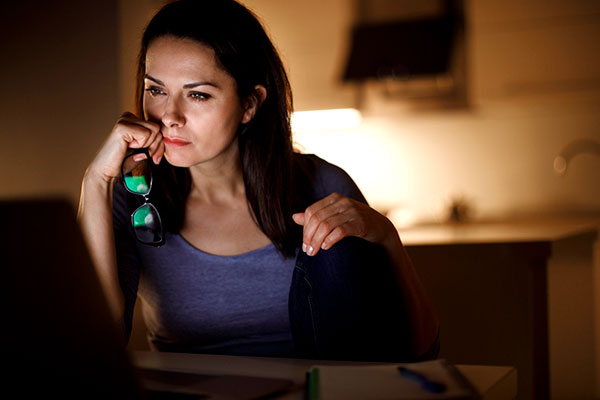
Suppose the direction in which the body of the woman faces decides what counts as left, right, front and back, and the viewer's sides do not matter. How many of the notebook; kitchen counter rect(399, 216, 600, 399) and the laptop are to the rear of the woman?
1

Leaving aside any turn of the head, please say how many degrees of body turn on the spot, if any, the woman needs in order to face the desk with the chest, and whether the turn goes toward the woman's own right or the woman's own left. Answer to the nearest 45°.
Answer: approximately 45° to the woman's own left

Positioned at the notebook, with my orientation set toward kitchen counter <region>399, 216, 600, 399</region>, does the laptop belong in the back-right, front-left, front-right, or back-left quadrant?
back-left

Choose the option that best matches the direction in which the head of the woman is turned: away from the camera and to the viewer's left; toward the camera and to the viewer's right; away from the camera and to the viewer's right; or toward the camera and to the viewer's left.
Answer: toward the camera and to the viewer's left

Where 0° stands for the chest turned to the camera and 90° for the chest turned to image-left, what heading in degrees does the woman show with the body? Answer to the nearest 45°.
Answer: approximately 45°

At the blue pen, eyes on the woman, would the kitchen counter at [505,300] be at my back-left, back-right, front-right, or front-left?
front-right

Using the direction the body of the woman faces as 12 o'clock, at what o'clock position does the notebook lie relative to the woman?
The notebook is roughly at 10 o'clock from the woman.

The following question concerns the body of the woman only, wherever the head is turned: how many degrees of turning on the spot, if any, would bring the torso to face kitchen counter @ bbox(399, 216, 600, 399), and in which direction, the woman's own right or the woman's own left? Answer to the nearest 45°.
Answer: approximately 180°

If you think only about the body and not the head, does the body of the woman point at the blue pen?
no

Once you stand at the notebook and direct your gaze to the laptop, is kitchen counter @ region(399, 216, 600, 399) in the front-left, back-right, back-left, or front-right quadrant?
back-right
